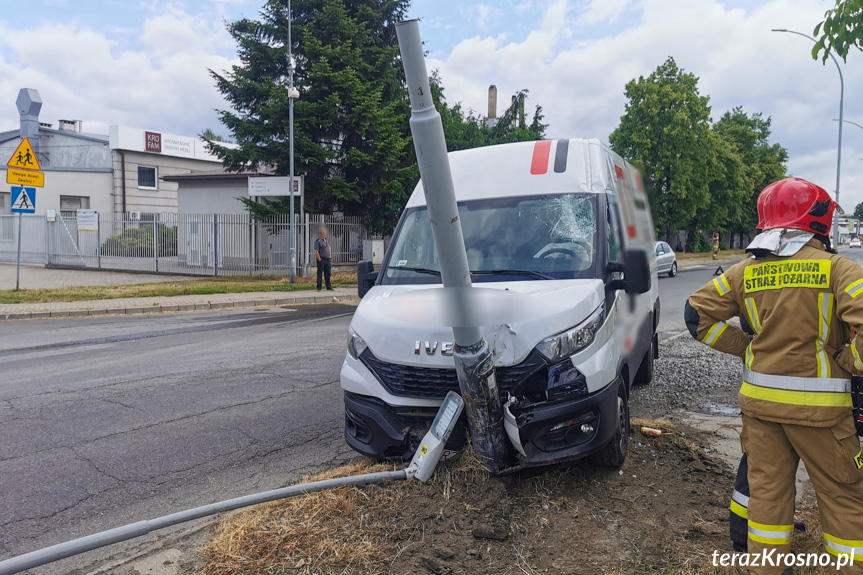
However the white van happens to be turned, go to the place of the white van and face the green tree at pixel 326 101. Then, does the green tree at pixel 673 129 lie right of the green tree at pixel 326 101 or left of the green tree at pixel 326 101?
right

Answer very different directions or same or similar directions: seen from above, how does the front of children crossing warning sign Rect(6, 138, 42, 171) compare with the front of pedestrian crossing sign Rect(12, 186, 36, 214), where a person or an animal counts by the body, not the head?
same or similar directions

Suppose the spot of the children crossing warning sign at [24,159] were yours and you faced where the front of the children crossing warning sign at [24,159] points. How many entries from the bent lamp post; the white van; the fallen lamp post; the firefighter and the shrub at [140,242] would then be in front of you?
4

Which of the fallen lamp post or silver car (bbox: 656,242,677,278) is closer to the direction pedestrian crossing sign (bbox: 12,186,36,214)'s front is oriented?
the fallen lamp post

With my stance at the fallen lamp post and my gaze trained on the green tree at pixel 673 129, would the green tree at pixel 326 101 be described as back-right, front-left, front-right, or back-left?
front-left

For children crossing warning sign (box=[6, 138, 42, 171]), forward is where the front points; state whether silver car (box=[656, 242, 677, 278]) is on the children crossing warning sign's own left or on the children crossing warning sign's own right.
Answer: on the children crossing warning sign's own left

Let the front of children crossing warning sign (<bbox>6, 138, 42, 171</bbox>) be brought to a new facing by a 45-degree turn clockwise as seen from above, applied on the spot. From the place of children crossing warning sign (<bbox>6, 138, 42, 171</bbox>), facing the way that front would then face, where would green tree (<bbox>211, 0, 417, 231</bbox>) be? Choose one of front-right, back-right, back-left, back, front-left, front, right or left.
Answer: back-left

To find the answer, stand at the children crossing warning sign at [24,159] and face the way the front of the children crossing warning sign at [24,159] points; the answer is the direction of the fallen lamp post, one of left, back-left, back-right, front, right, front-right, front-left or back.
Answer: front

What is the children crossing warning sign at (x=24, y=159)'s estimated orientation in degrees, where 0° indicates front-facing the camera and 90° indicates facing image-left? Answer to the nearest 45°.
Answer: approximately 0°

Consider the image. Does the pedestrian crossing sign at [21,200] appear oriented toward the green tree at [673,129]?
no

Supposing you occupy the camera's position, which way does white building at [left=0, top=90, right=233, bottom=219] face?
facing the viewer and to the right of the viewer

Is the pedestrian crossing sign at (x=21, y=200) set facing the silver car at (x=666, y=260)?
no

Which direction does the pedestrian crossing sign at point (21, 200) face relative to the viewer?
toward the camera

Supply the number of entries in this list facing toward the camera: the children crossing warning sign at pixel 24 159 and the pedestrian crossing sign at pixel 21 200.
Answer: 2
